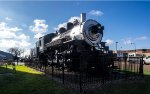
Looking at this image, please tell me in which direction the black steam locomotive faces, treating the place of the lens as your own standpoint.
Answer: facing the viewer and to the right of the viewer
